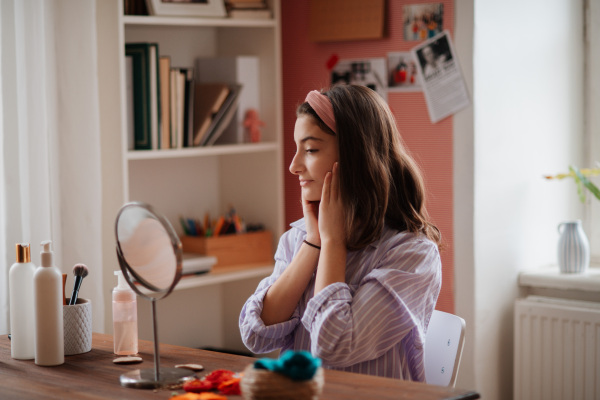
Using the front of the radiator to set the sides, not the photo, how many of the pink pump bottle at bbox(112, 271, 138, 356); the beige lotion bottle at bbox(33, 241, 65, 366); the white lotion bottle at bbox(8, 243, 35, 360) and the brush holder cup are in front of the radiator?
4

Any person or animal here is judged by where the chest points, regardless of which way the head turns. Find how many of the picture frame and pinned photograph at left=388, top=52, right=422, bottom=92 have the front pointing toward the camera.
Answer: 2

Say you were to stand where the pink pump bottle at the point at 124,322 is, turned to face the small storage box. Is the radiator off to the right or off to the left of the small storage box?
right

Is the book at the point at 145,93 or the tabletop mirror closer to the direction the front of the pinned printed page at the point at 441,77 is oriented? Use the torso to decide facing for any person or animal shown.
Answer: the tabletop mirror

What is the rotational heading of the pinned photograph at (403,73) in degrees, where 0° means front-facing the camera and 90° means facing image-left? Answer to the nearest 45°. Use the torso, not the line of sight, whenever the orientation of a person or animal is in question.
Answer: approximately 0°

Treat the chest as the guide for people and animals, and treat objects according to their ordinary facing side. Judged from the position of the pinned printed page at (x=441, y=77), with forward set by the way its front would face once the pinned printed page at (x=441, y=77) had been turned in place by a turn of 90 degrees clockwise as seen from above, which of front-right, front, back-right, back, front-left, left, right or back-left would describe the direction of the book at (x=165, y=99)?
front

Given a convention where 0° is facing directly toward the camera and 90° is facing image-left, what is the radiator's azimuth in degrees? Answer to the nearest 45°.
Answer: approximately 45°

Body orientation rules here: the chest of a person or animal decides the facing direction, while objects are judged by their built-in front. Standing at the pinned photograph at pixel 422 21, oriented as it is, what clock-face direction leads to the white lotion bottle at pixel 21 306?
The white lotion bottle is roughly at 1 o'clock from the pinned photograph.

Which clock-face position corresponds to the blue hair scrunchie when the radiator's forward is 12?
The blue hair scrunchie is roughly at 11 o'clock from the radiator.

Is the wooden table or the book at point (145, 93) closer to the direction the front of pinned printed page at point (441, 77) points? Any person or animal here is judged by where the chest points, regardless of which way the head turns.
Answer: the wooden table

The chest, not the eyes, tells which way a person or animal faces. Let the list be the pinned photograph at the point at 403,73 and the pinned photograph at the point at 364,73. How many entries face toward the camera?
2

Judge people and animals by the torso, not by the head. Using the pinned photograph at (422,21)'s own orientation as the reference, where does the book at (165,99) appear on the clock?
The book is roughly at 3 o'clock from the pinned photograph.

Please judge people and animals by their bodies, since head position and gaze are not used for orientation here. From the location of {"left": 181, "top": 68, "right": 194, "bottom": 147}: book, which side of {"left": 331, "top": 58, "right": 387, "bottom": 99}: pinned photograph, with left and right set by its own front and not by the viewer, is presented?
right
